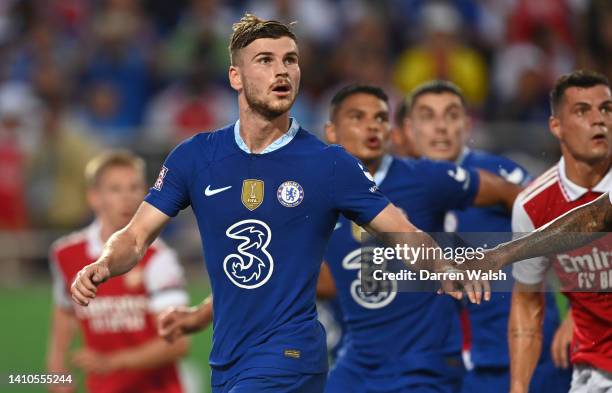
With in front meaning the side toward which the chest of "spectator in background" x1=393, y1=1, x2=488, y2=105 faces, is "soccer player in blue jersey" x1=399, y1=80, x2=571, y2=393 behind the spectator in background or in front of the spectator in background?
in front

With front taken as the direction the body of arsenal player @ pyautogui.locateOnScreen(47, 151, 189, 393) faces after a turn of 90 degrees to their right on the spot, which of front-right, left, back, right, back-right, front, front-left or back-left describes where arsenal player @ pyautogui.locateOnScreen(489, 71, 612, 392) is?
back-left

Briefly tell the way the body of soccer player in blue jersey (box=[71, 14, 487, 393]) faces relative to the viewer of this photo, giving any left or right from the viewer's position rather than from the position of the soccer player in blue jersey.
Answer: facing the viewer

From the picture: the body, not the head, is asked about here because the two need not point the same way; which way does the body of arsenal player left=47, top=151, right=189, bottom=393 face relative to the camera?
toward the camera

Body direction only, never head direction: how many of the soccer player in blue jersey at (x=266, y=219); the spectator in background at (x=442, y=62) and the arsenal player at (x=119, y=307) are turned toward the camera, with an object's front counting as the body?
3

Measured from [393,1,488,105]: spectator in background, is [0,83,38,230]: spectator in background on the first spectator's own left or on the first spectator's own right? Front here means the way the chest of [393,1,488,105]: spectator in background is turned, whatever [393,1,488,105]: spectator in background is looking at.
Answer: on the first spectator's own right

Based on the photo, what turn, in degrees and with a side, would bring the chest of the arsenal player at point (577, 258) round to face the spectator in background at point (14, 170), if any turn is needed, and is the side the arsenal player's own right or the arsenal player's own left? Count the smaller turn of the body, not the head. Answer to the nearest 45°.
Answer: approximately 180°
